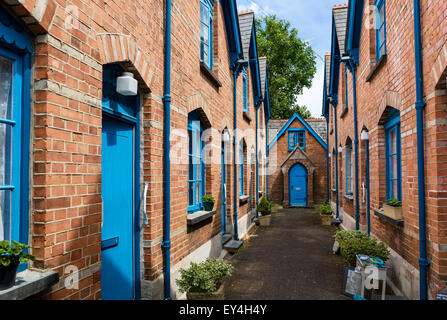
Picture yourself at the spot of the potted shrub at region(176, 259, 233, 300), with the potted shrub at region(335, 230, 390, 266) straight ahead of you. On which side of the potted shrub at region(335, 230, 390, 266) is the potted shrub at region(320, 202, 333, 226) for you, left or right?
left

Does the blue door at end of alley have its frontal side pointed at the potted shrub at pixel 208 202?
yes

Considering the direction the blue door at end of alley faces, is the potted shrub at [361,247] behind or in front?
in front

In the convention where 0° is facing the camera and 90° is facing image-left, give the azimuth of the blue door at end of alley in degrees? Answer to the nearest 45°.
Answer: approximately 0°

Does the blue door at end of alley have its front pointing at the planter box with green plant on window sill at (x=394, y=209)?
yes

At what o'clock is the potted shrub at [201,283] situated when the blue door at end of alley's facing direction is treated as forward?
The potted shrub is roughly at 12 o'clock from the blue door at end of alley.

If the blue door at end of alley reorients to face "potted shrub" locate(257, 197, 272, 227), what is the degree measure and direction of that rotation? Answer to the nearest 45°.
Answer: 0° — it already faces it

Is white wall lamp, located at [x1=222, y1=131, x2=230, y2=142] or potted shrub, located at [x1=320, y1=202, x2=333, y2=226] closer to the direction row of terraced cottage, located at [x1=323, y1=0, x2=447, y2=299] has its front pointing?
the white wall lamp

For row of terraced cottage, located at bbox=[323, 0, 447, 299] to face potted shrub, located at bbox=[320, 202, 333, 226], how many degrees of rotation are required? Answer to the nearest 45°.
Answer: approximately 90° to its right

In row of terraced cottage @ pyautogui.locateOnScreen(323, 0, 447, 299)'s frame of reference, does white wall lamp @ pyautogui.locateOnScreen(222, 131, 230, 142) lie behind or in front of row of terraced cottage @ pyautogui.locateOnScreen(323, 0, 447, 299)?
in front

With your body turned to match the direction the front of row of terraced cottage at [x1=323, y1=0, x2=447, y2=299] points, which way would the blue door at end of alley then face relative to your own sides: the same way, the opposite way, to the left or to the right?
to the left

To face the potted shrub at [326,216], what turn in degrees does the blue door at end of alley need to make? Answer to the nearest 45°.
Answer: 0° — it already faces it

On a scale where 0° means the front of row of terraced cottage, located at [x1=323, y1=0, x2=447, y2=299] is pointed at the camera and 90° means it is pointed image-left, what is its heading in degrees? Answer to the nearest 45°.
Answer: approximately 90°
